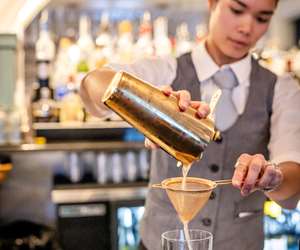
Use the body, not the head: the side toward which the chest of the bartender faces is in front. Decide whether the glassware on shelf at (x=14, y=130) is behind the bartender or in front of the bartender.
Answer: behind

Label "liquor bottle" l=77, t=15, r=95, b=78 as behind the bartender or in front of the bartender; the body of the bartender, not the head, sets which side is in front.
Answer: behind

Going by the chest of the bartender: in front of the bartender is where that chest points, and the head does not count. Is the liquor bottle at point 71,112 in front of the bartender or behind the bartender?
behind

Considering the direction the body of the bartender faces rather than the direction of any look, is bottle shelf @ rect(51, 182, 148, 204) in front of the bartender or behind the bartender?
behind

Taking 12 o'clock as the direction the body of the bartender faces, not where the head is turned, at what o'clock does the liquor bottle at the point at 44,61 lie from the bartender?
The liquor bottle is roughly at 5 o'clock from the bartender.

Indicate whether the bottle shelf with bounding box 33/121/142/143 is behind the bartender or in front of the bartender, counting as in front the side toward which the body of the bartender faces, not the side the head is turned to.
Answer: behind

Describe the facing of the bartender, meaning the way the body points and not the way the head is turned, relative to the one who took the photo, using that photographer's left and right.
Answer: facing the viewer

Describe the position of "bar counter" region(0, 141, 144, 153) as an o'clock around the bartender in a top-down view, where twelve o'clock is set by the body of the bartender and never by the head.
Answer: The bar counter is roughly at 5 o'clock from the bartender.

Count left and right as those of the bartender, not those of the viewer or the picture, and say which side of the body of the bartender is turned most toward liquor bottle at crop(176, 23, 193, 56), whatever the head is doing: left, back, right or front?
back

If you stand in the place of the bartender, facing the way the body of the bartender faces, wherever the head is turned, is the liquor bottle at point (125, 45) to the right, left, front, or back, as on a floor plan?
back

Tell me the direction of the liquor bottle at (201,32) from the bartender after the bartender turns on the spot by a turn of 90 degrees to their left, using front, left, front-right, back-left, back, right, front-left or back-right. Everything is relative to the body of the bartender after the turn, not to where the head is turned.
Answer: left

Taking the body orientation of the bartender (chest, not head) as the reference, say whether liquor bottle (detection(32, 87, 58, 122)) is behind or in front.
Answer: behind

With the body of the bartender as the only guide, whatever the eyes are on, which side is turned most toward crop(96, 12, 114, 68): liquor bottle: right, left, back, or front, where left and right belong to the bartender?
back

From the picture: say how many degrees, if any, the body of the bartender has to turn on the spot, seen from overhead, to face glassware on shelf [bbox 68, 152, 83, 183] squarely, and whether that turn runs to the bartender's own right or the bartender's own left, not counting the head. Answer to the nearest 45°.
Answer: approximately 135° to the bartender's own right

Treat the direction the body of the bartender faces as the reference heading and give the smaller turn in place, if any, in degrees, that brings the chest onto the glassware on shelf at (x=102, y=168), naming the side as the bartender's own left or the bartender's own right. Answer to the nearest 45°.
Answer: approximately 135° to the bartender's own right
